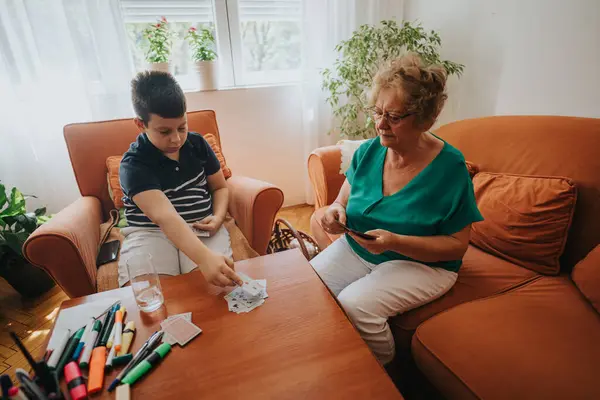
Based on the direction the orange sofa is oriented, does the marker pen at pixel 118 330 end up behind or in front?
in front

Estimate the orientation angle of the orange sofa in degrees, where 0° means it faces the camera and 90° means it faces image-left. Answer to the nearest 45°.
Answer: approximately 45°

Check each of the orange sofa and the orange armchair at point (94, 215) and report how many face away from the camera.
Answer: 0

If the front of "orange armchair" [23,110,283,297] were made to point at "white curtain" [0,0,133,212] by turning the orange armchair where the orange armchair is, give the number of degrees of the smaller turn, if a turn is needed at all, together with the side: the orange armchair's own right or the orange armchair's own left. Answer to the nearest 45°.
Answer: approximately 180°

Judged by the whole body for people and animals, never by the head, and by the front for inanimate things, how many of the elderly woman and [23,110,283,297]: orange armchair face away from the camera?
0

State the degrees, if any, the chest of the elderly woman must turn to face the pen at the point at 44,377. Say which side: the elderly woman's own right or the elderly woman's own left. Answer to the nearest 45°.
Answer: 0° — they already face it

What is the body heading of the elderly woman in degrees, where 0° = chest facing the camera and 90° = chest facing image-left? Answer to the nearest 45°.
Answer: approximately 45°

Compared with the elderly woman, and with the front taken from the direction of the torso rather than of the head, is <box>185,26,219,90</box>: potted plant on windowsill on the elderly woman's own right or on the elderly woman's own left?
on the elderly woman's own right

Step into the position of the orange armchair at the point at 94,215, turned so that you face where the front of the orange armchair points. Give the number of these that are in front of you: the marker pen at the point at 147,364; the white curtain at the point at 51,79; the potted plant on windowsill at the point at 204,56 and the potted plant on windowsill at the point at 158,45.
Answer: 1

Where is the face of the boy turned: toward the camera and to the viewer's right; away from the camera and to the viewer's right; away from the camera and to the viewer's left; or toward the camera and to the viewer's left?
toward the camera and to the viewer's right

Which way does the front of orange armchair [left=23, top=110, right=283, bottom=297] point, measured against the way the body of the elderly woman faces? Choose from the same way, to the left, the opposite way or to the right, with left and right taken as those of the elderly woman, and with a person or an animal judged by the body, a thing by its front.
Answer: to the left

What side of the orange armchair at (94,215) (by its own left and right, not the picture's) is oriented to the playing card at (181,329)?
front

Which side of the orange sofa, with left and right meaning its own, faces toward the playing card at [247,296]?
front

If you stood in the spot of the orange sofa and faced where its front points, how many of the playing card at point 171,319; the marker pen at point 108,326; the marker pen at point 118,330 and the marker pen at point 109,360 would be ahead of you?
4

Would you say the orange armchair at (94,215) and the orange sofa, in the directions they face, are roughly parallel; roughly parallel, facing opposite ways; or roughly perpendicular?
roughly perpendicular

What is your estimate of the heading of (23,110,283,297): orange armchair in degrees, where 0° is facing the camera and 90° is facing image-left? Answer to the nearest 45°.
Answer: approximately 0°

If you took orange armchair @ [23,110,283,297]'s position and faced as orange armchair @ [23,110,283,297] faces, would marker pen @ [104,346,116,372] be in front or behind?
in front

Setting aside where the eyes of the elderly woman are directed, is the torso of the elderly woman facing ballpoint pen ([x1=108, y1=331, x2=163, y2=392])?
yes

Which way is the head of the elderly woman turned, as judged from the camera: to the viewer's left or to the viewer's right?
to the viewer's left

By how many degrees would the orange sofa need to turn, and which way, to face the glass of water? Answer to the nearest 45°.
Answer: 0° — it already faces it

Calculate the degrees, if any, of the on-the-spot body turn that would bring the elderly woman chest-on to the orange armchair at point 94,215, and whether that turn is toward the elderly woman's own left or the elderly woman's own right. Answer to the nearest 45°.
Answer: approximately 45° to the elderly woman's own right
